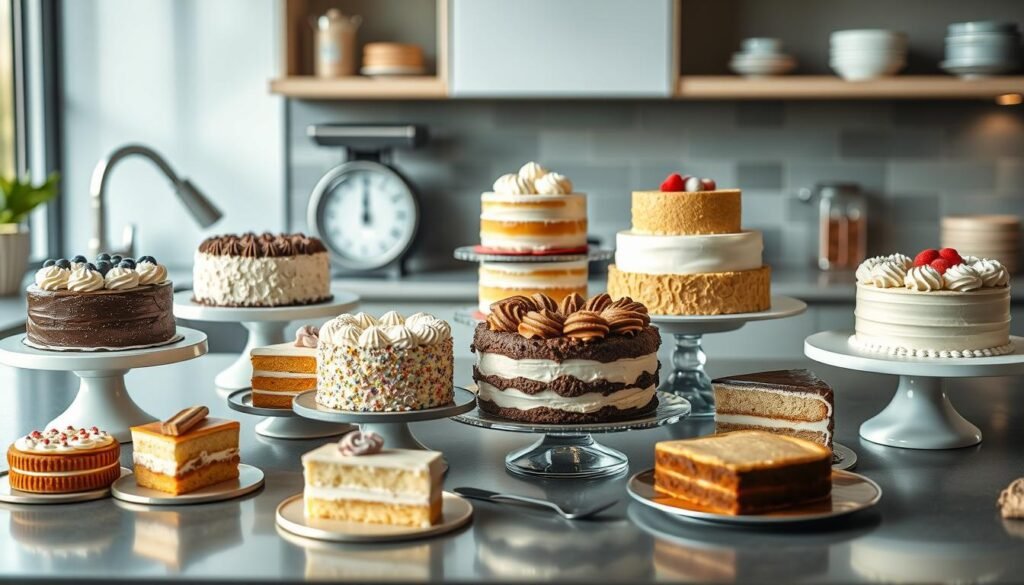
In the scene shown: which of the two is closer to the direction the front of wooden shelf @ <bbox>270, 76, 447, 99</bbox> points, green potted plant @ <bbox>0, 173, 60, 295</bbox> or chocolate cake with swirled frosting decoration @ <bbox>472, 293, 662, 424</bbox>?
the chocolate cake with swirled frosting decoration

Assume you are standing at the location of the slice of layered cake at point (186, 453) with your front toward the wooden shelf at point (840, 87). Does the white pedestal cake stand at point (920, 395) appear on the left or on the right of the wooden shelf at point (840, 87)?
right

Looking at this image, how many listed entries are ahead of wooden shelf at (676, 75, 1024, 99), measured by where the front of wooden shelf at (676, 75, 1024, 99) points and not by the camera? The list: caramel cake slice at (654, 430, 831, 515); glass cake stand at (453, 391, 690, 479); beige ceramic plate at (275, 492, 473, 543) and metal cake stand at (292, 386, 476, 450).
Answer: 4

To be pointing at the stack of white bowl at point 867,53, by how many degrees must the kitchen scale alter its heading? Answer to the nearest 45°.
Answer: approximately 90° to its left

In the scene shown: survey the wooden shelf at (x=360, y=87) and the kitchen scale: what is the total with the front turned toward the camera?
2

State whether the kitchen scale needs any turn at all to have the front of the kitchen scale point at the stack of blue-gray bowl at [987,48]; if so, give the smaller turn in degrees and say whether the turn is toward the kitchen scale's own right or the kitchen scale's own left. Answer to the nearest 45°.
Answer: approximately 90° to the kitchen scale's own left

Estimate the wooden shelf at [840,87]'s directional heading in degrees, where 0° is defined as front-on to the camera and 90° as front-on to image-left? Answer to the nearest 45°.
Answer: approximately 0°

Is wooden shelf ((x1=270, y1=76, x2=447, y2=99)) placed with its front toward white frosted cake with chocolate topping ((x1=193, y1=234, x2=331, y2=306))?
yes

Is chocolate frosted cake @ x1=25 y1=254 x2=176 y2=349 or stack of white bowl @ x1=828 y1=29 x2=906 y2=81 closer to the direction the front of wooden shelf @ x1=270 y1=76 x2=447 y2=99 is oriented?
the chocolate frosted cake

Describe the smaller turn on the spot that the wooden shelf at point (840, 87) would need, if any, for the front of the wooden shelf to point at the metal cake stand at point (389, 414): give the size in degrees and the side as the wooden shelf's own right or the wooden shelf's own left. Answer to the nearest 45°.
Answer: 0° — it already faces it

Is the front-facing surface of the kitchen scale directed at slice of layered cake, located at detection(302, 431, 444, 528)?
yes
